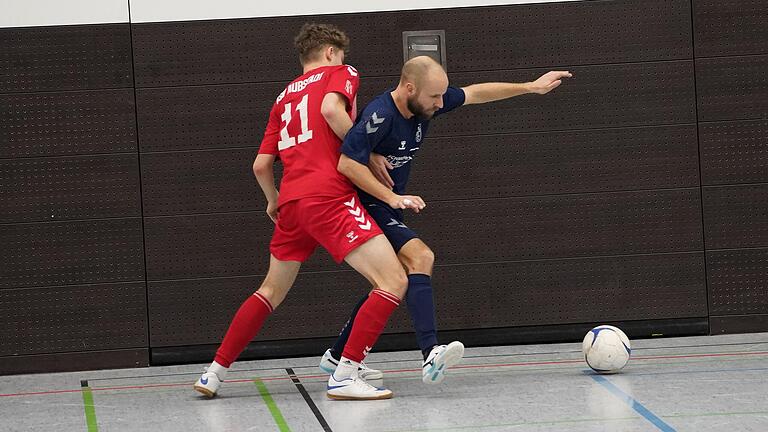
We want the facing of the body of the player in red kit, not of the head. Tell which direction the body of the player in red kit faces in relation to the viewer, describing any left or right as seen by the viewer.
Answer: facing away from the viewer and to the right of the viewer

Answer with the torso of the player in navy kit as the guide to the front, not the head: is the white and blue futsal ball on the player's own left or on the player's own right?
on the player's own left

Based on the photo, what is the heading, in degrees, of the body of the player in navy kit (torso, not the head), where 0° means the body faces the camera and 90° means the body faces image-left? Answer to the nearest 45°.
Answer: approximately 315°

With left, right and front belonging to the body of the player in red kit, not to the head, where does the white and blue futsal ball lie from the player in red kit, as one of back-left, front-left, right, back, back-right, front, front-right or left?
front-right

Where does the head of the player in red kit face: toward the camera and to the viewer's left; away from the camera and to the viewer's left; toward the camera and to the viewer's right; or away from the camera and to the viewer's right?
away from the camera and to the viewer's right
